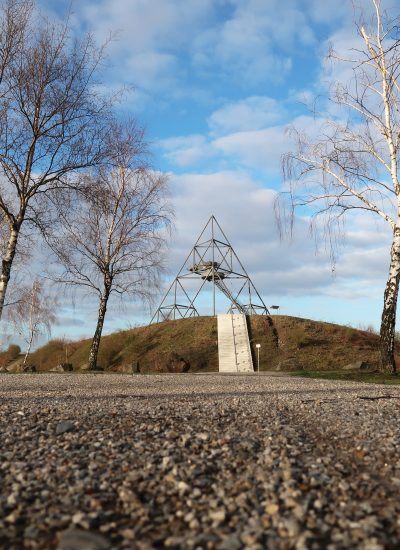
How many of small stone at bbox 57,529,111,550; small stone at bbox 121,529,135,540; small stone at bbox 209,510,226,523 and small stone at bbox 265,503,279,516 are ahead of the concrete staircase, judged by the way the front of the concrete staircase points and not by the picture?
4

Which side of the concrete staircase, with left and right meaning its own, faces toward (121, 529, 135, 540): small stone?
front

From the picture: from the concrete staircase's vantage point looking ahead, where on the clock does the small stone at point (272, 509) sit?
The small stone is roughly at 12 o'clock from the concrete staircase.

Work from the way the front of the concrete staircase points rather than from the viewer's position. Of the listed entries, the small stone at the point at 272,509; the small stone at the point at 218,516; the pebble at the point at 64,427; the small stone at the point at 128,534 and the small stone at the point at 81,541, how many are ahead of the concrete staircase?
5

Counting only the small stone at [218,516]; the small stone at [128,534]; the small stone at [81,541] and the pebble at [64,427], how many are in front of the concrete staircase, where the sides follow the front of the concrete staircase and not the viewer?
4

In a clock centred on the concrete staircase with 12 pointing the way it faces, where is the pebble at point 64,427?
The pebble is roughly at 12 o'clock from the concrete staircase.

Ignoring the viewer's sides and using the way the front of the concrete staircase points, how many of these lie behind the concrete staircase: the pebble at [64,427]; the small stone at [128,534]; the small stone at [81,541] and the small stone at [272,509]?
0

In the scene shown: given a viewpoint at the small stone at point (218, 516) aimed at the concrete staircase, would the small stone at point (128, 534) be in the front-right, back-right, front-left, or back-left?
back-left

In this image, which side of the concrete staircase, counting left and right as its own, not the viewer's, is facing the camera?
front

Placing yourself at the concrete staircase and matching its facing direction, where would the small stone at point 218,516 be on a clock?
The small stone is roughly at 12 o'clock from the concrete staircase.

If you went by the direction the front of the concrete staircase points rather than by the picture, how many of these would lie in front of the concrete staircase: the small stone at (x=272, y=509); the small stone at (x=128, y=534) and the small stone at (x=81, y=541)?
3

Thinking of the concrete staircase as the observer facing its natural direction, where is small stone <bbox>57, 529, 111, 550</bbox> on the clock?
The small stone is roughly at 12 o'clock from the concrete staircase.
